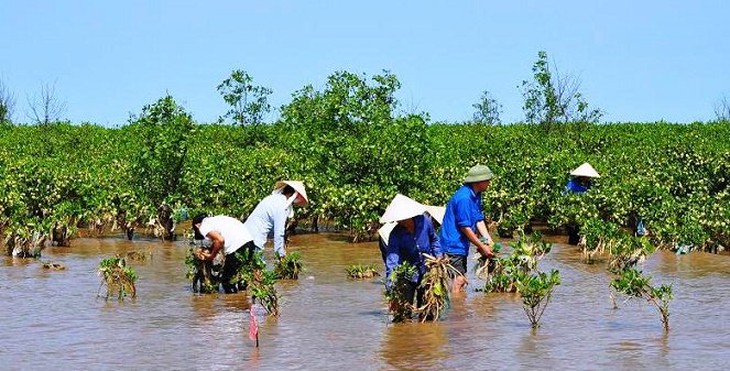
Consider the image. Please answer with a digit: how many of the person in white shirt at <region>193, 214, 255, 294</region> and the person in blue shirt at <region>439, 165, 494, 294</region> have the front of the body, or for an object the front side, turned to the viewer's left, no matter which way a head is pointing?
1

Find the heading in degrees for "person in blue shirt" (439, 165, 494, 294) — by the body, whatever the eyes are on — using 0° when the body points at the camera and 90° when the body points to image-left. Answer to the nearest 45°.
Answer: approximately 270°

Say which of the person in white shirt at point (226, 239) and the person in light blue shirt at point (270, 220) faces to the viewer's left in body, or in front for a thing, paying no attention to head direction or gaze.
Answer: the person in white shirt at point (226, 239)

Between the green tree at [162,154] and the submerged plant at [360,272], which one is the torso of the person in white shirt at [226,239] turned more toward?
the green tree

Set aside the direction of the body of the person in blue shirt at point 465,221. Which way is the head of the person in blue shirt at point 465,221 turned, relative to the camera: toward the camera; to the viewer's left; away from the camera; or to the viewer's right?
to the viewer's right

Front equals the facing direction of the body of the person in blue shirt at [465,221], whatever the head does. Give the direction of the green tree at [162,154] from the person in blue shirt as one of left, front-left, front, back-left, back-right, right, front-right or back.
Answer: back-left

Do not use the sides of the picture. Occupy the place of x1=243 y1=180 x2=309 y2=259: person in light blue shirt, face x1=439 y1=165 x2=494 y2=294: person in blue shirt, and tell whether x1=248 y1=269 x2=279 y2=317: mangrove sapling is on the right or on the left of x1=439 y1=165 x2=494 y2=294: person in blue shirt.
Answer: right

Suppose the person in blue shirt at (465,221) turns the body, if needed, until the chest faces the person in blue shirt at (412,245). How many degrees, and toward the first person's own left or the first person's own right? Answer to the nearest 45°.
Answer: approximately 135° to the first person's own right

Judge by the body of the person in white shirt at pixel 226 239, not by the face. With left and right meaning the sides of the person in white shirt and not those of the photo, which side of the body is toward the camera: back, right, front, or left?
left
